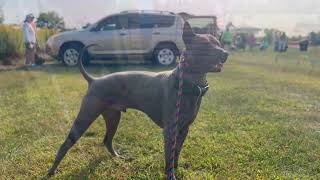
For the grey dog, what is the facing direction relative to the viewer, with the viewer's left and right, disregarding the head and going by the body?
facing to the right of the viewer

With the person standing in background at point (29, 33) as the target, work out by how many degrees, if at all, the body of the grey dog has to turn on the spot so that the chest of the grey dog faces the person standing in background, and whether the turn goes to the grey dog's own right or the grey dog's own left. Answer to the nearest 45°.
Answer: approximately 135° to the grey dog's own left

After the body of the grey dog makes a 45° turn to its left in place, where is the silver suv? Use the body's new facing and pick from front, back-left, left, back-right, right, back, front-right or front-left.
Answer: front-left

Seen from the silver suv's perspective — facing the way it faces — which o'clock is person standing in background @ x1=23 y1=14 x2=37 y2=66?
The person standing in background is roughly at 12 o'clock from the silver suv.

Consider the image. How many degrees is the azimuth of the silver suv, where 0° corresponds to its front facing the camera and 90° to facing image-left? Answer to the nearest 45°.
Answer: approximately 90°
